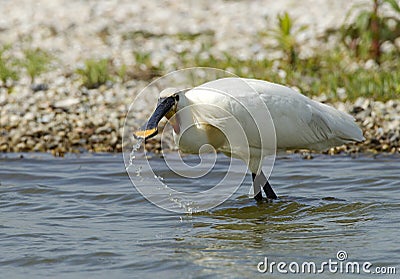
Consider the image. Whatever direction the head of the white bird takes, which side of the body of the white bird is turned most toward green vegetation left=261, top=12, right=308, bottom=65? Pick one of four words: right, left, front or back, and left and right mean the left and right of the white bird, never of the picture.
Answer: right

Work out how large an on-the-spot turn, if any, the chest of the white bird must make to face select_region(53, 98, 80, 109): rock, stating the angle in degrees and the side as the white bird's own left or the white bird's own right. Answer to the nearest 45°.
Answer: approximately 45° to the white bird's own right

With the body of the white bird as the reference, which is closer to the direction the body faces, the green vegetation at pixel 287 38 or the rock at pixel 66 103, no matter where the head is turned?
the rock

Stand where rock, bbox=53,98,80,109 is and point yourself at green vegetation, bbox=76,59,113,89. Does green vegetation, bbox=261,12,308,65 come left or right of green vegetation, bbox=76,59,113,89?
right

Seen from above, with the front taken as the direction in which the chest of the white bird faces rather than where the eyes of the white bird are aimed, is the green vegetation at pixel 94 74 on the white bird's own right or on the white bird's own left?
on the white bird's own right

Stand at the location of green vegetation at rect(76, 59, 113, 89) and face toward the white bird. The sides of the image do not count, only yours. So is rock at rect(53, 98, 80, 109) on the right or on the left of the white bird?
right

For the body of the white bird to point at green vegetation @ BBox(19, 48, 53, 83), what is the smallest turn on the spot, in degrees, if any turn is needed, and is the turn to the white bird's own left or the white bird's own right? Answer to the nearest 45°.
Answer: approximately 45° to the white bird's own right

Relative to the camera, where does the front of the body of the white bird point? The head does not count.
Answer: to the viewer's left
